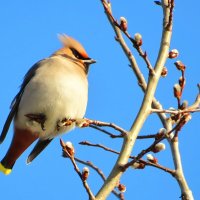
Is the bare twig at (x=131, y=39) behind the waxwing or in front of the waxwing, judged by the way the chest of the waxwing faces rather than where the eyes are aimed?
in front

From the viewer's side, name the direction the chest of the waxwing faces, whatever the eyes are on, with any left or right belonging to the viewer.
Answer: facing the viewer and to the right of the viewer

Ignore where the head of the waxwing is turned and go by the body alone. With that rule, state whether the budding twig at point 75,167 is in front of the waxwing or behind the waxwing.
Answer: in front
